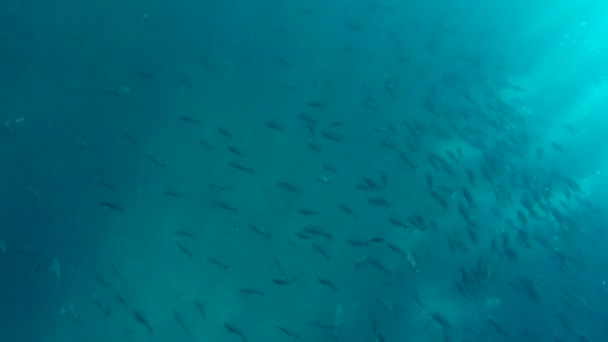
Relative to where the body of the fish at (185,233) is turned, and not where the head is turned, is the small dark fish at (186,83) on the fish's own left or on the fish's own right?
on the fish's own right

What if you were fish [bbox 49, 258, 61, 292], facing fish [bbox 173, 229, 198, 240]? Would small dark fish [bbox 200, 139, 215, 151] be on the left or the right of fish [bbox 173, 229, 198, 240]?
left

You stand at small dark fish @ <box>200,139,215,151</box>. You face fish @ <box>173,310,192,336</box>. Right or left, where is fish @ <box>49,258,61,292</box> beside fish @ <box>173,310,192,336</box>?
right

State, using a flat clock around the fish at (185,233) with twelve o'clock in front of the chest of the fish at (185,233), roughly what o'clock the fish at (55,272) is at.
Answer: the fish at (55,272) is roughly at 12 o'clock from the fish at (185,233).

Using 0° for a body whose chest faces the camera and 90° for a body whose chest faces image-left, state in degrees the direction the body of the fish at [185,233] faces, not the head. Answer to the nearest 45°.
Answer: approximately 90°

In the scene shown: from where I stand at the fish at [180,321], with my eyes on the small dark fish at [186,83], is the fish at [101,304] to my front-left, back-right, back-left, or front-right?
front-left

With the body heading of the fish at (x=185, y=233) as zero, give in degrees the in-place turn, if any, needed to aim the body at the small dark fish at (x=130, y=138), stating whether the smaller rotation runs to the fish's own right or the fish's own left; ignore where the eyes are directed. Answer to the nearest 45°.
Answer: approximately 45° to the fish's own right

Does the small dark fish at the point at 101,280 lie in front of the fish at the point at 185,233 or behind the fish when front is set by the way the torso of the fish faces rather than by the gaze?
in front

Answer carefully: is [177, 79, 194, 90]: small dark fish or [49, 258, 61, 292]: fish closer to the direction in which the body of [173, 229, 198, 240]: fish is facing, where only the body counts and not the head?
the fish

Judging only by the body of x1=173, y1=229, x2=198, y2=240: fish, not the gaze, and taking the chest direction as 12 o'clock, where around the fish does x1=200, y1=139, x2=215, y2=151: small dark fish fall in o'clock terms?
The small dark fish is roughly at 3 o'clock from the fish.
